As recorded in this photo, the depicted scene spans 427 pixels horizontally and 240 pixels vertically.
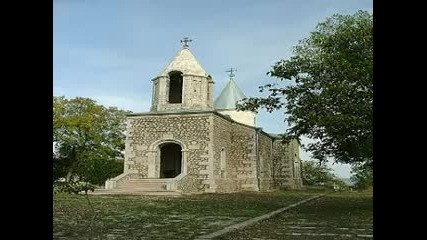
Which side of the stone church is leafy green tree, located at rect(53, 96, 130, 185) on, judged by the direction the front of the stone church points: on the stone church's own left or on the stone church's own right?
on the stone church's own right

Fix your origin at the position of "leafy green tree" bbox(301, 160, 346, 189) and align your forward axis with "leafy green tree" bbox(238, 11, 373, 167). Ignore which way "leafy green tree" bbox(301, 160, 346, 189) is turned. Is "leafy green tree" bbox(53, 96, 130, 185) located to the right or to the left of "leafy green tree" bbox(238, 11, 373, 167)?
right

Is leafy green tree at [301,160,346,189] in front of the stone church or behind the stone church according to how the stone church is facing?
behind

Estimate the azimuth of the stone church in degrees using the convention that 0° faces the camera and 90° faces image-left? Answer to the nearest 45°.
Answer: approximately 45°

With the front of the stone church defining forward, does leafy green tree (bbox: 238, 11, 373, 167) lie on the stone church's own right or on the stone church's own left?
on the stone church's own left
